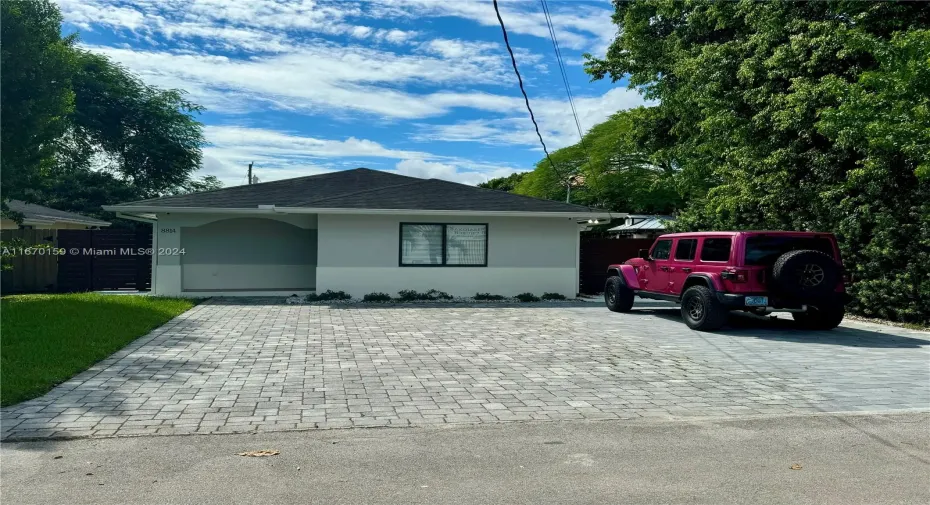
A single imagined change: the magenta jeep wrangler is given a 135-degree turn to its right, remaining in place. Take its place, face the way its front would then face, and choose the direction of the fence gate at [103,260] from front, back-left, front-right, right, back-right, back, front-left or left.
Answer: back

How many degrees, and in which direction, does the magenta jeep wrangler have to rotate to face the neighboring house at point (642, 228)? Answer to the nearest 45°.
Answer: approximately 45° to its right

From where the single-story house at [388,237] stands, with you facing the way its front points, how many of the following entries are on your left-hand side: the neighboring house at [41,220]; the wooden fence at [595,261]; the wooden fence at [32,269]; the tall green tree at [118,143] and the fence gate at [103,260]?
1

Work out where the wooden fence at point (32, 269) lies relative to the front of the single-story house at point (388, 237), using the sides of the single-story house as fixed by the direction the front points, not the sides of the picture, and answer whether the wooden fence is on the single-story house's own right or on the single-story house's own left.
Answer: on the single-story house's own right

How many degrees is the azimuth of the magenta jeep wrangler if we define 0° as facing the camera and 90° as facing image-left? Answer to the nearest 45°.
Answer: approximately 135°

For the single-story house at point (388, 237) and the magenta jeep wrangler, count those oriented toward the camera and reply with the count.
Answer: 1

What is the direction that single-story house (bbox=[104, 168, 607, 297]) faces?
toward the camera

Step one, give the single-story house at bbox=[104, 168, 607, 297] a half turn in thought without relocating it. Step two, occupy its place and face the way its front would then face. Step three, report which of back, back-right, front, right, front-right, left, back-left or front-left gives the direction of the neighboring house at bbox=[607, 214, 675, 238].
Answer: front-right

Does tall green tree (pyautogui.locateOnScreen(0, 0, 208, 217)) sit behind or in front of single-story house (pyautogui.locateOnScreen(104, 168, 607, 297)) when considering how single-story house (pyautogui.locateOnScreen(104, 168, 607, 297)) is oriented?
behind

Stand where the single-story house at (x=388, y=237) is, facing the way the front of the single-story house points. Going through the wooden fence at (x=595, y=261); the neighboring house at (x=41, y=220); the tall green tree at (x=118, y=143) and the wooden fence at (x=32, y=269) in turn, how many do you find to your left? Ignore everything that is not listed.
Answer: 1

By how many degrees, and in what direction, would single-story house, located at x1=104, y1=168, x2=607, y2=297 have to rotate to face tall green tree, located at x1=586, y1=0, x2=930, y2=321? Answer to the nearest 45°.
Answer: approximately 45° to its left

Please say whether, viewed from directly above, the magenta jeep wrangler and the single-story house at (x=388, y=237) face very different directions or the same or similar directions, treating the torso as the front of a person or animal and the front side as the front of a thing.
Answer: very different directions

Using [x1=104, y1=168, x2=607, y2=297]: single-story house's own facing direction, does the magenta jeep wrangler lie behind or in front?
in front
